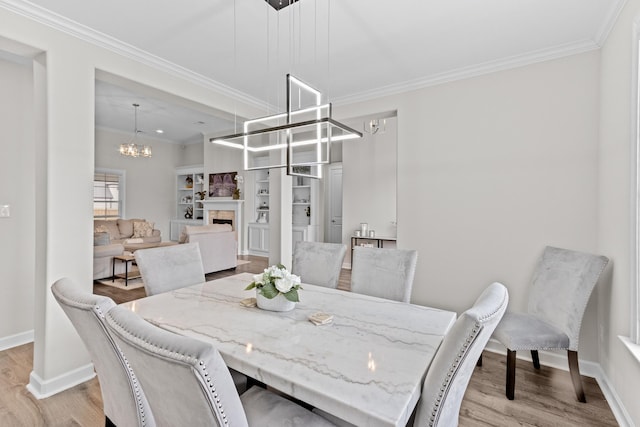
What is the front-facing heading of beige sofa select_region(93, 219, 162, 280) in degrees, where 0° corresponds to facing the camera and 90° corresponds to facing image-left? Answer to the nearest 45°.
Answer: approximately 315°

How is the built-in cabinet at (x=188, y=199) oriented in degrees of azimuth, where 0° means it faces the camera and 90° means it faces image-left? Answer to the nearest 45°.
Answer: approximately 45°

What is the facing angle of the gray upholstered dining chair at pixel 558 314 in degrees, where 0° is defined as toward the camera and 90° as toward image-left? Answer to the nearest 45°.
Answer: approximately 45°

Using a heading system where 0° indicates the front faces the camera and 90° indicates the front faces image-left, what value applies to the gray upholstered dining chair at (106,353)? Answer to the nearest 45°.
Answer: approximately 225°

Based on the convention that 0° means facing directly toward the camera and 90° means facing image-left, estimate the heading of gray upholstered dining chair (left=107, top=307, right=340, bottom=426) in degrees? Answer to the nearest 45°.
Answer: approximately 225°

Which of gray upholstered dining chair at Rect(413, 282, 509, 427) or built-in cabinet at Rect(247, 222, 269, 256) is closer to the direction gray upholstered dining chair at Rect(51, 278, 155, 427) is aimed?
the built-in cabinet

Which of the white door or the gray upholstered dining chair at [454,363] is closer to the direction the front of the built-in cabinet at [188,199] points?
the gray upholstered dining chair

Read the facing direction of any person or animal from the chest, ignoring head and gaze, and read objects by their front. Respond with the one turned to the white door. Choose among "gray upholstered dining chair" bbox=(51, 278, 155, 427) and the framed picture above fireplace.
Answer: the gray upholstered dining chair

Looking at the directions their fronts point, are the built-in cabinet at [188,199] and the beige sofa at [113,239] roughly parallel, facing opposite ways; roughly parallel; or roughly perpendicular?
roughly perpendicular

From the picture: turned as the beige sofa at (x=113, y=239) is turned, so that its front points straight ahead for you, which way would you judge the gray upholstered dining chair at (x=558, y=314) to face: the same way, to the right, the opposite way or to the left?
the opposite way

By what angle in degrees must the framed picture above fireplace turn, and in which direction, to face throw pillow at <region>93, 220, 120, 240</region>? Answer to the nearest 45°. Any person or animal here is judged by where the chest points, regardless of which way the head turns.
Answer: approximately 45° to its right

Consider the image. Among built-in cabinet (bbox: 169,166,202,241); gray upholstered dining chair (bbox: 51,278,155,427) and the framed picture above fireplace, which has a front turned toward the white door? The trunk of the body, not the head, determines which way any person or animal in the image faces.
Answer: the gray upholstered dining chair

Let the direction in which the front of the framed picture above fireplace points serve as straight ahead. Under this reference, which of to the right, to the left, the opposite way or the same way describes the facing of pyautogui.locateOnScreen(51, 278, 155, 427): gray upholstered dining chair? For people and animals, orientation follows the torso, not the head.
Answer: the opposite way
